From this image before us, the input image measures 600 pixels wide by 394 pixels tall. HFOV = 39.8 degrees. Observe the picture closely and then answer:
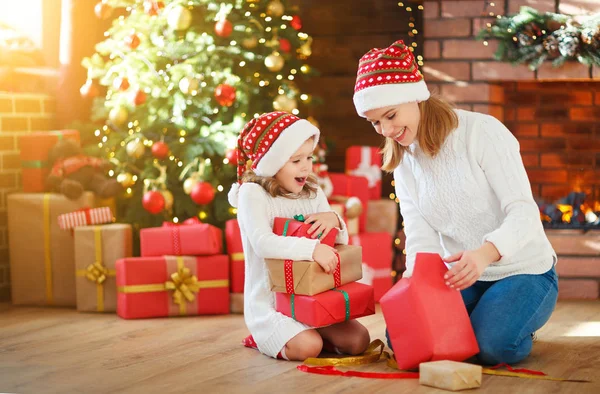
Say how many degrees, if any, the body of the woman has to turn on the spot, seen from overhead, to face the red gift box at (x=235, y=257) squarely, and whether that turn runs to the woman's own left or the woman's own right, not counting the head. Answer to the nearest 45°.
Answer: approximately 90° to the woman's own right

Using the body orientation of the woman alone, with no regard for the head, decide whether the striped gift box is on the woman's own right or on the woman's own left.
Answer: on the woman's own right

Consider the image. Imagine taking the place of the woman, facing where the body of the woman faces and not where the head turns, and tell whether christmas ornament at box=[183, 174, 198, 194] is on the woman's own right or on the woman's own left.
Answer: on the woman's own right

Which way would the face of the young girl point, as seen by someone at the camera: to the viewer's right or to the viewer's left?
to the viewer's right

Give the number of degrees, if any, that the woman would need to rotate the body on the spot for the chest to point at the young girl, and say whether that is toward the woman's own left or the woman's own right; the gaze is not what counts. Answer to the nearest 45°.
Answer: approximately 45° to the woman's own right

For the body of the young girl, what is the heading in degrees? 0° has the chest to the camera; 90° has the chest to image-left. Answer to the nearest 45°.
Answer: approximately 315°

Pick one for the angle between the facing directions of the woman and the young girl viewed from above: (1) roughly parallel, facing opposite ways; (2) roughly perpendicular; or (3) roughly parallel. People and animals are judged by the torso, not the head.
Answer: roughly perpendicular

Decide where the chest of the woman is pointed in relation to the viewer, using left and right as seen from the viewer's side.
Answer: facing the viewer and to the left of the viewer

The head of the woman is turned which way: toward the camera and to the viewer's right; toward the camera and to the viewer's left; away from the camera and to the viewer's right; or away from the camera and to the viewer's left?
toward the camera and to the viewer's left

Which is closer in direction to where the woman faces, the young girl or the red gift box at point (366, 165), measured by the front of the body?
the young girl

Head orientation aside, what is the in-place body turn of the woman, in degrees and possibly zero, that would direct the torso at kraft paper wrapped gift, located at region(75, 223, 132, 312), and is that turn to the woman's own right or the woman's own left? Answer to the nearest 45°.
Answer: approximately 90° to the woman's own right

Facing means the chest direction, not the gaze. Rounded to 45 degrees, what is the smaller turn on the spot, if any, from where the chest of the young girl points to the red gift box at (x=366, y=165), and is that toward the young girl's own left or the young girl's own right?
approximately 135° to the young girl's own left

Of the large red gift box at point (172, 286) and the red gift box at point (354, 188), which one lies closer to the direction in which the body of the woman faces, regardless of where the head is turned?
the large red gift box

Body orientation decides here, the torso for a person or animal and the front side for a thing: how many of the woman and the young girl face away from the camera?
0

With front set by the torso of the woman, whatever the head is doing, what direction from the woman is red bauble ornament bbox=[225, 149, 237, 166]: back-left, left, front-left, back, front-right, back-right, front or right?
right
